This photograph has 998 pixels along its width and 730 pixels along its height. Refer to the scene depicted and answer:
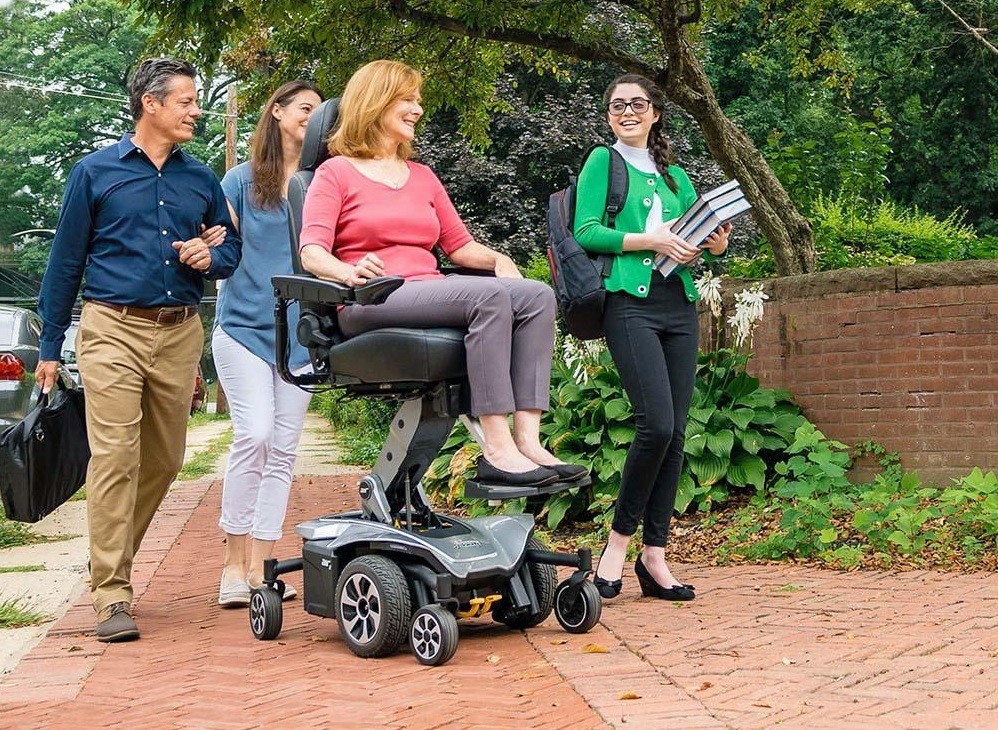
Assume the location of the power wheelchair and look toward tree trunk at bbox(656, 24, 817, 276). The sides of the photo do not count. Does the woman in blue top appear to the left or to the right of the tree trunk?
left

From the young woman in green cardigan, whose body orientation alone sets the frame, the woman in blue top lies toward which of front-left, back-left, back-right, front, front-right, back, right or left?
back-right

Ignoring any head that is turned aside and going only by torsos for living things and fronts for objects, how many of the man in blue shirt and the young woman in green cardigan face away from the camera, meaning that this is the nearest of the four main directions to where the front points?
0

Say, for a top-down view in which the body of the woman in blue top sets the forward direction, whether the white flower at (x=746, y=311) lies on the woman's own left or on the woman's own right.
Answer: on the woman's own left

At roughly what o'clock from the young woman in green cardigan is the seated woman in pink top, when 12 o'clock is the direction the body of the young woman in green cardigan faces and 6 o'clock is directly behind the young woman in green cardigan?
The seated woman in pink top is roughly at 3 o'clock from the young woman in green cardigan.

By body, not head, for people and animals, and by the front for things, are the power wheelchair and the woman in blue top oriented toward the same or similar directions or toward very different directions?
same or similar directions

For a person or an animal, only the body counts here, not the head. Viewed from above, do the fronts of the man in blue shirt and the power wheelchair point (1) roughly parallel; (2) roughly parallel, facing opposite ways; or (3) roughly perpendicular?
roughly parallel

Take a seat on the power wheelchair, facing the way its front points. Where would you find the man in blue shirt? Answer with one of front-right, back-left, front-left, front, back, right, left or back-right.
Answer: back

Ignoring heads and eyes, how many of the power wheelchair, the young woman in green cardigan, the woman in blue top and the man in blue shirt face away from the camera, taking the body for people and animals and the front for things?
0

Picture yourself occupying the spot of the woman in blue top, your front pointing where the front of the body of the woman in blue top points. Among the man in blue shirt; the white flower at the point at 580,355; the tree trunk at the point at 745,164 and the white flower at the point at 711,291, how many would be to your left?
3

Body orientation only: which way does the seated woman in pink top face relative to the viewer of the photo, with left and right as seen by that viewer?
facing the viewer and to the right of the viewer

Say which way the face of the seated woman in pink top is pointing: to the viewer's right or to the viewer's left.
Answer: to the viewer's right

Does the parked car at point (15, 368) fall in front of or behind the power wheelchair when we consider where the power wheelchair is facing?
behind

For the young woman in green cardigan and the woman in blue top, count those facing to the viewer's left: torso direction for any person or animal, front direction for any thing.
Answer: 0

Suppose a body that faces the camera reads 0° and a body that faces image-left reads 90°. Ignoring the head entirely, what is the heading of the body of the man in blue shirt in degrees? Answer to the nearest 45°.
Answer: approximately 315°
